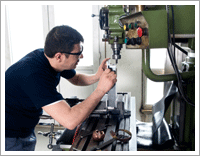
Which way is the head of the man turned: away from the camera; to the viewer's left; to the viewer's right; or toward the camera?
to the viewer's right

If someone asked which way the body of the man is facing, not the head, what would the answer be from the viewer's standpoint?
to the viewer's right
